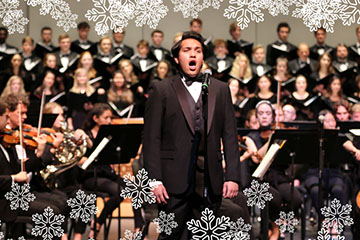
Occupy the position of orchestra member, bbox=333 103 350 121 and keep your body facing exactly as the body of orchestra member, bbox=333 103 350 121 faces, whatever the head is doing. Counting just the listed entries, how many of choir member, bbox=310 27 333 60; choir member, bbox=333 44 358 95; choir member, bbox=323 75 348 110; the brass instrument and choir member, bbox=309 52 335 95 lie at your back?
4

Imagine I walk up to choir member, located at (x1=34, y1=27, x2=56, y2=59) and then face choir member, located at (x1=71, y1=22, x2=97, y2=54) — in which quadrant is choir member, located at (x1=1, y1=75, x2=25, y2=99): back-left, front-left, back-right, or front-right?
back-right

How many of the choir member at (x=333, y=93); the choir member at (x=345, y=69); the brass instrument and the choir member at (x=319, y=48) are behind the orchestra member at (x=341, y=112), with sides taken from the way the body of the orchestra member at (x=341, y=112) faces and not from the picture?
3

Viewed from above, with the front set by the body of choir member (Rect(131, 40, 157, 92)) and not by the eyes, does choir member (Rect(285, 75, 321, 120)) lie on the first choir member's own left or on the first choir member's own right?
on the first choir member's own left

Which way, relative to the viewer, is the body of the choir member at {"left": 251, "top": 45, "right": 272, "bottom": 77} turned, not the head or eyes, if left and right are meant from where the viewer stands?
facing the viewer

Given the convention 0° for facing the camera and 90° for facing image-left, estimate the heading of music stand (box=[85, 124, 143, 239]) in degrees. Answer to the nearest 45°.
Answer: approximately 135°

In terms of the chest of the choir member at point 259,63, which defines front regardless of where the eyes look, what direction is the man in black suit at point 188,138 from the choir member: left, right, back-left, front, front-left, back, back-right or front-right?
front

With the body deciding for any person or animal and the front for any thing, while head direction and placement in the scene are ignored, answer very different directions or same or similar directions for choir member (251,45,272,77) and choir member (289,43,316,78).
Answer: same or similar directions

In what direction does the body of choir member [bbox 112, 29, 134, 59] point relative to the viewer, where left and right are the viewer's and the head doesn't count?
facing the viewer

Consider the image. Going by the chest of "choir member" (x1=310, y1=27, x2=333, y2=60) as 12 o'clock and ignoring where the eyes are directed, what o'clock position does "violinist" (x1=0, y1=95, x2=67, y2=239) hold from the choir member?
The violinist is roughly at 1 o'clock from the choir member.

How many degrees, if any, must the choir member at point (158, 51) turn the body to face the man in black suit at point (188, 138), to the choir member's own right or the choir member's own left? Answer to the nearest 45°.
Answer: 0° — they already face them

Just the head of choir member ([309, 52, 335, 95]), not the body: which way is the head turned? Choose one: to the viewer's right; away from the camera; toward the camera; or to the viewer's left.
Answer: toward the camera

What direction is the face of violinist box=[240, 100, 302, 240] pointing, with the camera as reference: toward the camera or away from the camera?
toward the camera

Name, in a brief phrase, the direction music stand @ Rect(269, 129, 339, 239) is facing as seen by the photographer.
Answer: facing away from the viewer

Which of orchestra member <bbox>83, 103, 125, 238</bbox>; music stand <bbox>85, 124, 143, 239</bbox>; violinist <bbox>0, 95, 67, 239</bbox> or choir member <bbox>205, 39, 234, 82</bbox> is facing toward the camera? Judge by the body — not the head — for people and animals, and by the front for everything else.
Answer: choir member <bbox>205, 39, 234, 82</bbox>

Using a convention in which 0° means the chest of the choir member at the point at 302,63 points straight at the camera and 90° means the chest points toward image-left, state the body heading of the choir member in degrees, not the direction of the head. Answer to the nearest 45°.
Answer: approximately 0°

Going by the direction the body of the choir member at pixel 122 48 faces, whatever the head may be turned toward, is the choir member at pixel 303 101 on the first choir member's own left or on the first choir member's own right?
on the first choir member's own left

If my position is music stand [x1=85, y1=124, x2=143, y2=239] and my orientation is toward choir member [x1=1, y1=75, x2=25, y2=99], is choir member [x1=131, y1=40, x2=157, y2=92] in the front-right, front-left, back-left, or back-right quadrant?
front-right

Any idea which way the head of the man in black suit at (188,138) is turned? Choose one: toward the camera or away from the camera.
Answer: toward the camera

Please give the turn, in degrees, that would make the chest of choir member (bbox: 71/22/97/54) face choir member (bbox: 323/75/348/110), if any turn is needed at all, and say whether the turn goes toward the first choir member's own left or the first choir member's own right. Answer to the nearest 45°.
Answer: approximately 90° to the first choir member's own left

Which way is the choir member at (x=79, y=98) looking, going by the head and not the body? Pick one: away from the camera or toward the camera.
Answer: toward the camera

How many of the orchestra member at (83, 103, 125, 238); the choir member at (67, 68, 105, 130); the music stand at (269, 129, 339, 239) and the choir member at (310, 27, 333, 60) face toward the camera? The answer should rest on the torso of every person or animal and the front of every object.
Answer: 2
